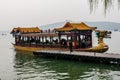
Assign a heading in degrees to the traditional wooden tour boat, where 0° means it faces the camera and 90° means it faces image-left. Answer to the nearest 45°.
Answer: approximately 270°
